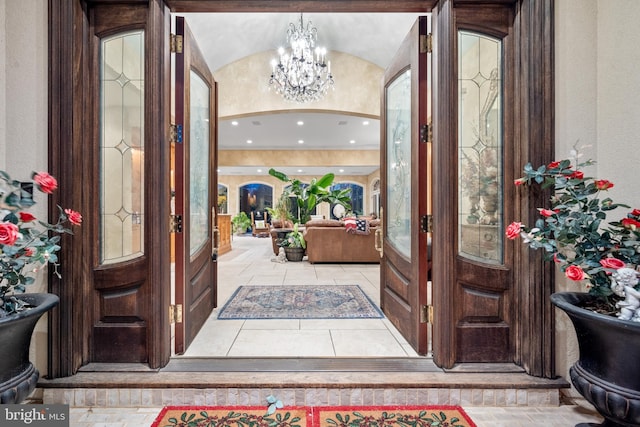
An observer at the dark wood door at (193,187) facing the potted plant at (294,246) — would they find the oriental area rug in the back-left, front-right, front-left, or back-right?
front-right

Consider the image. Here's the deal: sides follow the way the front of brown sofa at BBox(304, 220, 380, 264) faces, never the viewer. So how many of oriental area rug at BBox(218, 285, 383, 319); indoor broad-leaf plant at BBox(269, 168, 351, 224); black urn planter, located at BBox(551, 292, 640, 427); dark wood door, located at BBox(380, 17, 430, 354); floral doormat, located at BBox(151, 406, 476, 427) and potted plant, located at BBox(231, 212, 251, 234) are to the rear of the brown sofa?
4

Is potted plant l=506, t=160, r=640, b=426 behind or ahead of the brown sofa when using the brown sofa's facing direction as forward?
behind

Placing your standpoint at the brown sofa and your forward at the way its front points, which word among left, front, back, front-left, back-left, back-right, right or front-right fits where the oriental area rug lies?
back

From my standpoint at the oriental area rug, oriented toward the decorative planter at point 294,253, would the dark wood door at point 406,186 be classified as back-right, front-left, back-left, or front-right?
back-right

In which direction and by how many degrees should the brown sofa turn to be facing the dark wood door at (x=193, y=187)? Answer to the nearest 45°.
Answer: approximately 180°

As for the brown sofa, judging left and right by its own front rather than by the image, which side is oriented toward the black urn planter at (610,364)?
back

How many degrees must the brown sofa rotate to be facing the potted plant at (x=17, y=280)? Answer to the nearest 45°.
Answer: approximately 180°

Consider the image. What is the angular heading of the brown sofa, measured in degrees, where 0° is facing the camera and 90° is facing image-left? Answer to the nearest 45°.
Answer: approximately 180°

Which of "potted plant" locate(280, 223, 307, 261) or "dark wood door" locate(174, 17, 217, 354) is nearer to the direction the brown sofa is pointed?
the potted plant

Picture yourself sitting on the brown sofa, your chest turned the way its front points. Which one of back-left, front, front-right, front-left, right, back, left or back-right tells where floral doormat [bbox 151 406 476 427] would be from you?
back

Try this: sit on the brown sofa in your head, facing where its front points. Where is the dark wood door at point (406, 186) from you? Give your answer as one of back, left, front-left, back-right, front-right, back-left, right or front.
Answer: back

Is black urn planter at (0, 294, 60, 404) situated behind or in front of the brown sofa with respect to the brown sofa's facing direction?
behind

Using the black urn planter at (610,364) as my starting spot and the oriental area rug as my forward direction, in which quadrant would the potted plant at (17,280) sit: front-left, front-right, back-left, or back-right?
front-left

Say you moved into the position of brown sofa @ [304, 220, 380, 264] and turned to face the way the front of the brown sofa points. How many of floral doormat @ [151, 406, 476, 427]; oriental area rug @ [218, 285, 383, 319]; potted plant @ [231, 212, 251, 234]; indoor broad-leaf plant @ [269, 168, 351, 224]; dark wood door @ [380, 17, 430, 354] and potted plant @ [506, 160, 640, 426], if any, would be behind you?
4

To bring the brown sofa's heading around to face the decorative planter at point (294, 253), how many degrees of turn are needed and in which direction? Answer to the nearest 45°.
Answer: approximately 45° to its left

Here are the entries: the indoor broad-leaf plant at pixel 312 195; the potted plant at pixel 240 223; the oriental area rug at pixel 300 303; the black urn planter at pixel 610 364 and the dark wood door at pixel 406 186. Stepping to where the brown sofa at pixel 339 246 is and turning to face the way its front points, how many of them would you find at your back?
3

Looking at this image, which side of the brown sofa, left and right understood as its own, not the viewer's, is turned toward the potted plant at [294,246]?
left
